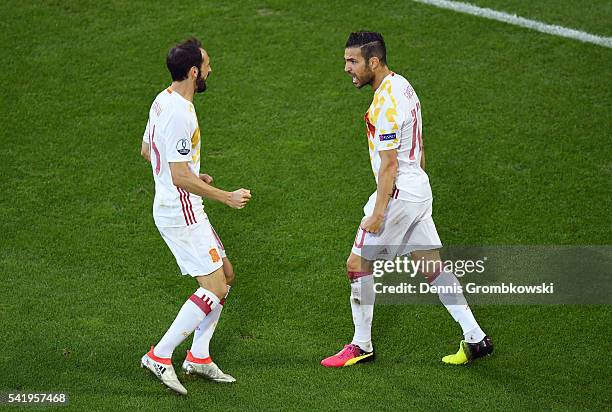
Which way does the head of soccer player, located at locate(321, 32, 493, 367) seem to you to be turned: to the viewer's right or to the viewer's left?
to the viewer's left

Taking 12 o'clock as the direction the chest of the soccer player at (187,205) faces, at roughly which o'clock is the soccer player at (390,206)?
the soccer player at (390,206) is roughly at 12 o'clock from the soccer player at (187,205).

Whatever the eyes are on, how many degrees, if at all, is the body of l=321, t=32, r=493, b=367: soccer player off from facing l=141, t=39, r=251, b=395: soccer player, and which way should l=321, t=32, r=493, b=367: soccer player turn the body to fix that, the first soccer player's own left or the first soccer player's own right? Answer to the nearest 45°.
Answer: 0° — they already face them

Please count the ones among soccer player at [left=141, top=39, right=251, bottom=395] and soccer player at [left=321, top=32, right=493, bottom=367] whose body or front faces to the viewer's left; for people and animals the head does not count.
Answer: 1

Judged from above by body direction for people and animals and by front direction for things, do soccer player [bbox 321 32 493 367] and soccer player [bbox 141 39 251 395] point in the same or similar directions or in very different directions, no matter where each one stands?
very different directions

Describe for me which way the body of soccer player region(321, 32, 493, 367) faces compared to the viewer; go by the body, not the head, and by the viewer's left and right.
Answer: facing to the left of the viewer

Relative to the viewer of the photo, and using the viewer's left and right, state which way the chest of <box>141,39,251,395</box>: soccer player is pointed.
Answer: facing to the right of the viewer

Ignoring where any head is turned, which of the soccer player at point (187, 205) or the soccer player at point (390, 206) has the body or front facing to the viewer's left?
the soccer player at point (390, 206)
